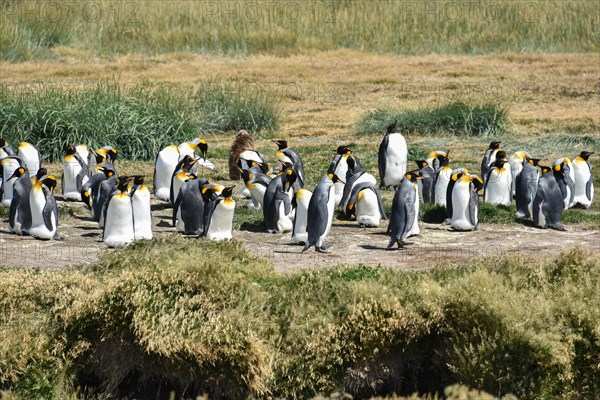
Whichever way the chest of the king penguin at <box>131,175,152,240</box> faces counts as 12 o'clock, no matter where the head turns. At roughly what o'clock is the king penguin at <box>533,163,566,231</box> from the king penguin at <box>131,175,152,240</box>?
the king penguin at <box>533,163,566,231</box> is roughly at 9 o'clock from the king penguin at <box>131,175,152,240</box>.

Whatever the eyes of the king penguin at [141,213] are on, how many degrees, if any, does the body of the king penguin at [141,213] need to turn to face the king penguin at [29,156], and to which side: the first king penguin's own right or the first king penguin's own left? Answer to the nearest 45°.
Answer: approximately 135° to the first king penguin's own right

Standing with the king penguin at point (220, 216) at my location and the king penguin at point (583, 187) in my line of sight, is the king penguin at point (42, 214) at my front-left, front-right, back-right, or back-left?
back-left

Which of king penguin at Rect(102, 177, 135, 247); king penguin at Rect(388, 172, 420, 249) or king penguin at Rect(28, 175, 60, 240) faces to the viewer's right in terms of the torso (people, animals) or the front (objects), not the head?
king penguin at Rect(388, 172, 420, 249)

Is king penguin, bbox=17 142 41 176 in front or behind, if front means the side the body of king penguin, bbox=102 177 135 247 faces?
behind

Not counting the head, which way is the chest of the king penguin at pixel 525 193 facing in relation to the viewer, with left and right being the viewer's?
facing away from the viewer and to the right of the viewer

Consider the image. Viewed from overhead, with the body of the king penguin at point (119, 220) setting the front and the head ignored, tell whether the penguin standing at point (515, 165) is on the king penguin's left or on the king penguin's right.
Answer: on the king penguin's left
